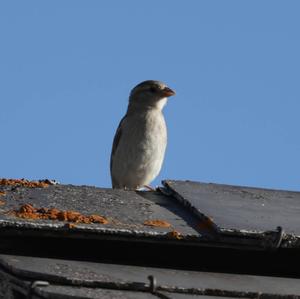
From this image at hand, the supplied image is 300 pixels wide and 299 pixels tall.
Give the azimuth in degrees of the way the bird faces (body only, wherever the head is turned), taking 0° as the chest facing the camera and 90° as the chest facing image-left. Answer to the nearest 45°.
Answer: approximately 315°

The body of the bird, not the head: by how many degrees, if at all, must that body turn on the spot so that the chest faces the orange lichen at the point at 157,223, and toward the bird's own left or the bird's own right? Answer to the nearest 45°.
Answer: approximately 45° to the bird's own right
